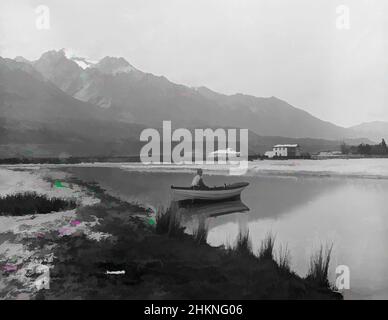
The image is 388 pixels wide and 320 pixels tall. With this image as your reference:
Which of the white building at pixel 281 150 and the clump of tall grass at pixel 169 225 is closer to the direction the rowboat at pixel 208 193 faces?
the white building

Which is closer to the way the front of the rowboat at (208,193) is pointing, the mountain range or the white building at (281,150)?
the white building

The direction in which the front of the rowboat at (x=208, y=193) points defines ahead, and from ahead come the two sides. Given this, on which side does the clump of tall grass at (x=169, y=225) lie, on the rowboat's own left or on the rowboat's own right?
on the rowboat's own right

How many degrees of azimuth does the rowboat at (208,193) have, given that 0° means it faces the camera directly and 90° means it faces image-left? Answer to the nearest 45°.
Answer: approximately 270°

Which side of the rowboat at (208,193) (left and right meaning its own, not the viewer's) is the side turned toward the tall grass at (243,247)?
right

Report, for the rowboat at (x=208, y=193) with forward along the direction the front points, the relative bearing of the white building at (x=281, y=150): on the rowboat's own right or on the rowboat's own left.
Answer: on the rowboat's own left
